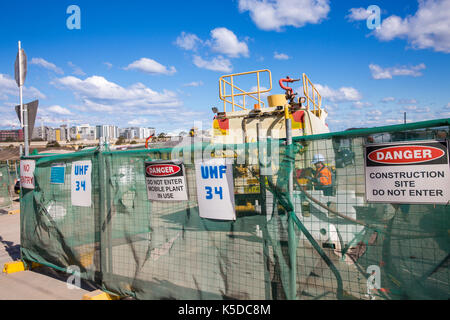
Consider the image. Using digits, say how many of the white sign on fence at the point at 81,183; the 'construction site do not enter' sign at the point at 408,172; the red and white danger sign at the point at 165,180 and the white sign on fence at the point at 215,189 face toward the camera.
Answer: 4

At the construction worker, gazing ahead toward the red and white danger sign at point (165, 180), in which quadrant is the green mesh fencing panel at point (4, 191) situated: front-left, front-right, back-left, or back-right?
front-right

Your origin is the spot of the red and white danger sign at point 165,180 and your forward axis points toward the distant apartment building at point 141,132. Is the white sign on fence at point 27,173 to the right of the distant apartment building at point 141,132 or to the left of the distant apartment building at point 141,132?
left

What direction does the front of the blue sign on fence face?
toward the camera

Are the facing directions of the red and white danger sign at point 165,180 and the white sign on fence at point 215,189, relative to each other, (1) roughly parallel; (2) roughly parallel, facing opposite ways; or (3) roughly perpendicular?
roughly parallel

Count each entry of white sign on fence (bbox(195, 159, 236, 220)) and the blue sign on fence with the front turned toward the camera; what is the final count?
2

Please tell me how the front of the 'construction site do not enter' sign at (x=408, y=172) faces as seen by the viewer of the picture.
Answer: facing the viewer

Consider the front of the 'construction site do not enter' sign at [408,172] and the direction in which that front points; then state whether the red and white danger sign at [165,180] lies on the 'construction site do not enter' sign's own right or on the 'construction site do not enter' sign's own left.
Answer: on the 'construction site do not enter' sign's own right

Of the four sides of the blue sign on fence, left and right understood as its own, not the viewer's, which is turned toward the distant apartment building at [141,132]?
back

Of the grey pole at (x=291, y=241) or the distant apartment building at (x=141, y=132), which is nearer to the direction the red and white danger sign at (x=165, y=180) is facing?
the grey pole

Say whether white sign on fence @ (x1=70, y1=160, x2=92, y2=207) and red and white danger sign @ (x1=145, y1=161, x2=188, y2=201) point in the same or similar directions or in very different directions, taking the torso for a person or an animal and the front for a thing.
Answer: same or similar directions

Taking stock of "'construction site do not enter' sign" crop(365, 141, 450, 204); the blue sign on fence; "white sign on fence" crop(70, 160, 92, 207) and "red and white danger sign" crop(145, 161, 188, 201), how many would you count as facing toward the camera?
4

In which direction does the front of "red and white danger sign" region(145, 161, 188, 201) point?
toward the camera
